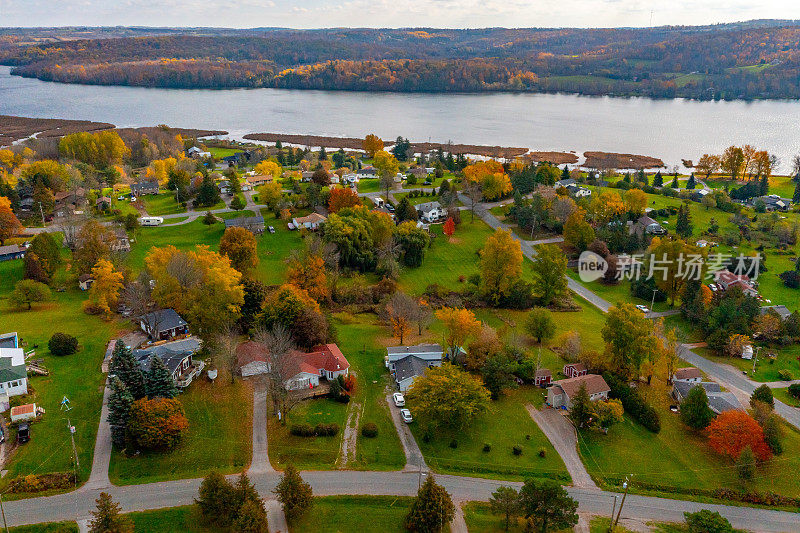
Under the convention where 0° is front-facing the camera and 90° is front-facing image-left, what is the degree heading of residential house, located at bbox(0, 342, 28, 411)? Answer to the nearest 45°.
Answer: approximately 0°

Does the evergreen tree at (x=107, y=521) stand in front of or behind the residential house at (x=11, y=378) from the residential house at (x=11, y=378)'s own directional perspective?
in front

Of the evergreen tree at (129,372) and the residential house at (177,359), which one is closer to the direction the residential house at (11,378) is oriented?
the evergreen tree

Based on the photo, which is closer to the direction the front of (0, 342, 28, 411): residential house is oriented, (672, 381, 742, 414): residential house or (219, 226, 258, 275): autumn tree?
the residential house

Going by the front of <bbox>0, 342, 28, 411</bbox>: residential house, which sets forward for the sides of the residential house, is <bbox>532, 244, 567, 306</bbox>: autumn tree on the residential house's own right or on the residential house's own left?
on the residential house's own left

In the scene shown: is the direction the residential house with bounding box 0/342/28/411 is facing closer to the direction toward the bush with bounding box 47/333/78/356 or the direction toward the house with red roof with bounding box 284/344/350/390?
the house with red roof

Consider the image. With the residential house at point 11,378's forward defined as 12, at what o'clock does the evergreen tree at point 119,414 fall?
The evergreen tree is roughly at 11 o'clock from the residential house.

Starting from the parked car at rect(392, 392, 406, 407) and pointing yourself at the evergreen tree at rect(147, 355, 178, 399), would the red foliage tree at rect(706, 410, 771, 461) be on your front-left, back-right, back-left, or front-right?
back-left

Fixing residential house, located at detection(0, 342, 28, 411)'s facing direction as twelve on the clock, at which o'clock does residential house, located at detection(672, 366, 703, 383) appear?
residential house, located at detection(672, 366, 703, 383) is roughly at 10 o'clock from residential house, located at detection(0, 342, 28, 411).

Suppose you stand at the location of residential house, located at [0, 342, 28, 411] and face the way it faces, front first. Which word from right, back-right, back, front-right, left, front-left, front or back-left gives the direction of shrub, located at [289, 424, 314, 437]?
front-left

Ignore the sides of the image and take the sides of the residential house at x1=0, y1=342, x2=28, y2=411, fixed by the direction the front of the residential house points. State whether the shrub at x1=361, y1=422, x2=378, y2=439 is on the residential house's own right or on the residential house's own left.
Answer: on the residential house's own left

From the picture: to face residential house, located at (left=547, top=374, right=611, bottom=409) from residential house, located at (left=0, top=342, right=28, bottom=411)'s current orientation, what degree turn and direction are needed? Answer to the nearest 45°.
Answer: approximately 45° to its left

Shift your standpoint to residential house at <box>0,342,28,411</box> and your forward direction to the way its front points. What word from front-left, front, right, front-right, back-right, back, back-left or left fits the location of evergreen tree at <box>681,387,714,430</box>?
front-left
